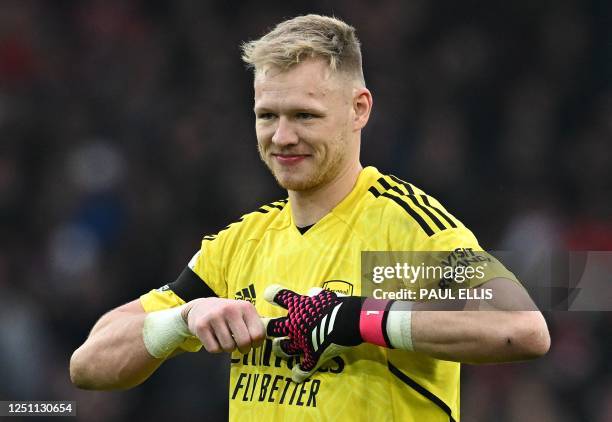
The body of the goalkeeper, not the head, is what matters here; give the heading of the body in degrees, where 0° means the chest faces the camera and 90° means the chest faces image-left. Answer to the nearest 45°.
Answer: approximately 45°

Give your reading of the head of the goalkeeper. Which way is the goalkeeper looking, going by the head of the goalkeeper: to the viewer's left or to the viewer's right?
to the viewer's left
